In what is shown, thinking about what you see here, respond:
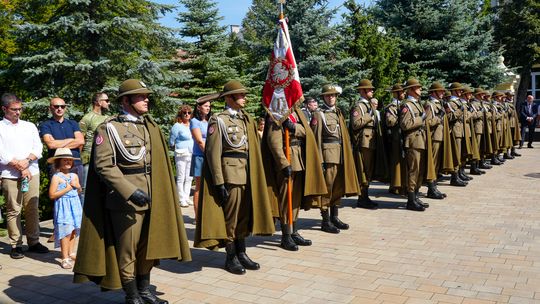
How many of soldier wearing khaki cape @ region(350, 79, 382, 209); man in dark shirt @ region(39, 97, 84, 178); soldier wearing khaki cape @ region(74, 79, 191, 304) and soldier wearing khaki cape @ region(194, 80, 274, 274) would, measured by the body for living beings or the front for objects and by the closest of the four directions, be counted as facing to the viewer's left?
0

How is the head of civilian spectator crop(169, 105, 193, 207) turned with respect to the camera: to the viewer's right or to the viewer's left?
to the viewer's right

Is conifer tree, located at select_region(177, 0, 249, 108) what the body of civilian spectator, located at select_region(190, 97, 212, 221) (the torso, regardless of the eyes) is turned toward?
no

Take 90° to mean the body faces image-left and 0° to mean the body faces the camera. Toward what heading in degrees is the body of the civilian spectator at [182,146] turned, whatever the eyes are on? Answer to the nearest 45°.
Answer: approximately 315°

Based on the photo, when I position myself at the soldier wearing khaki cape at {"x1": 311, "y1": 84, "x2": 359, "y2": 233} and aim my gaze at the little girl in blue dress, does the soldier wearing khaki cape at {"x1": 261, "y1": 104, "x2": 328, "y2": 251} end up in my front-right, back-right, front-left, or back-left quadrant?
front-left

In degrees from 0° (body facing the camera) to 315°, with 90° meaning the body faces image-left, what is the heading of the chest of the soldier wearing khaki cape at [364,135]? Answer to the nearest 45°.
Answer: approximately 315°

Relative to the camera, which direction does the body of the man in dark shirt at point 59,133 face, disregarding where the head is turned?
toward the camera

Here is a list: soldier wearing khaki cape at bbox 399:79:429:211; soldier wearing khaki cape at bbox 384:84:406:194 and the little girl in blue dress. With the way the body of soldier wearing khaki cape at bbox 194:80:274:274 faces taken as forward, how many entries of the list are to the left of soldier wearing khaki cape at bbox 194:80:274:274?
2

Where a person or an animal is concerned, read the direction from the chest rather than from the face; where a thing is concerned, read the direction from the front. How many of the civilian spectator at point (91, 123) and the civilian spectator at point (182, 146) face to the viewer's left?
0

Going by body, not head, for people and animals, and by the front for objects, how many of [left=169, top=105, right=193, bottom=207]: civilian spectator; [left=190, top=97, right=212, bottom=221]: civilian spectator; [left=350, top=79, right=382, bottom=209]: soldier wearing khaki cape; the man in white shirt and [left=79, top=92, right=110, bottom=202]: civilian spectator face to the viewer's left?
0

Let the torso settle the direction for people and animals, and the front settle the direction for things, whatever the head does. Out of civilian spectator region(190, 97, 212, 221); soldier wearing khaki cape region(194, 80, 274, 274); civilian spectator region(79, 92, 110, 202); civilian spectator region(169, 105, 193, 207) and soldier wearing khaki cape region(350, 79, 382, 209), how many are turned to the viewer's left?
0

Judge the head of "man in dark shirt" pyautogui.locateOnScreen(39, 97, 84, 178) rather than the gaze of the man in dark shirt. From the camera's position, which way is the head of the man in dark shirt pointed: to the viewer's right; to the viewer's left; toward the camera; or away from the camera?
toward the camera

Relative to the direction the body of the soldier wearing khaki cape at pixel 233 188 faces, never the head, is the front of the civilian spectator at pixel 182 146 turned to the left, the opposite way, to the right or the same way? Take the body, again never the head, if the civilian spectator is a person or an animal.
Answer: the same way

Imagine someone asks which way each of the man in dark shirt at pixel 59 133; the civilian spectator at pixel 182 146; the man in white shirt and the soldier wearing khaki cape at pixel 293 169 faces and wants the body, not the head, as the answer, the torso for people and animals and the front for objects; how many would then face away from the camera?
0

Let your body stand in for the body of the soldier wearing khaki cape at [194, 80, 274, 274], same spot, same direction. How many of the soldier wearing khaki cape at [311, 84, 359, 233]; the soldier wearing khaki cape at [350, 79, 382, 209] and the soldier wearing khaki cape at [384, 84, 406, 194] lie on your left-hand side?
3

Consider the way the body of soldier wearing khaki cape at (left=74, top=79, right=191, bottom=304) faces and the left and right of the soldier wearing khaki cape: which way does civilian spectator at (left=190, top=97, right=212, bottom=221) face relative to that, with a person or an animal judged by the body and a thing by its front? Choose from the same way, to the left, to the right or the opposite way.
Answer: the same way
